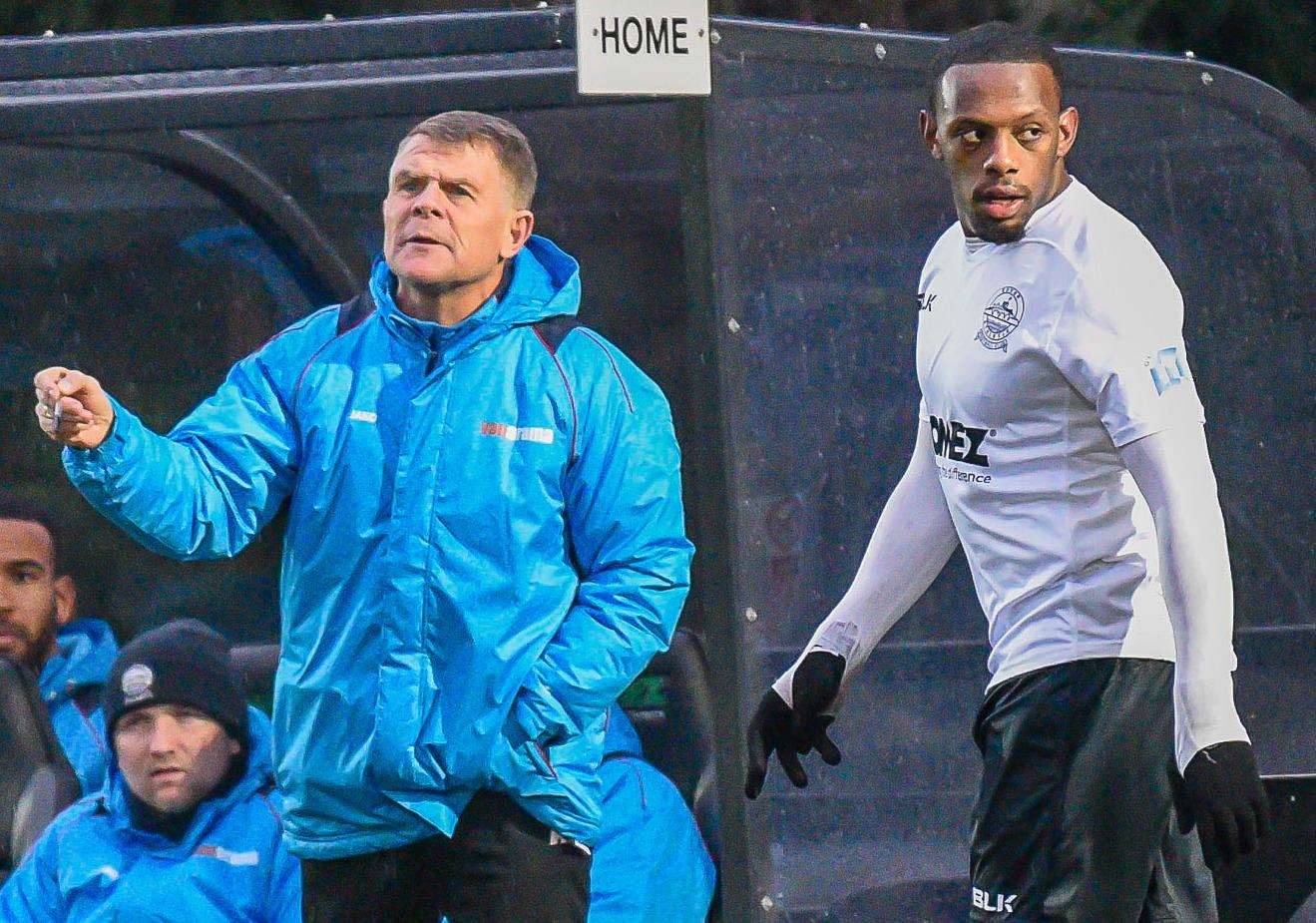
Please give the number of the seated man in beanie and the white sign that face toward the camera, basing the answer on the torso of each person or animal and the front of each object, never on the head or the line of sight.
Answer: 2

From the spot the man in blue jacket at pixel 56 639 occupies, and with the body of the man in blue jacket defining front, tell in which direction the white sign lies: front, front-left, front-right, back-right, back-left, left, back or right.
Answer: left

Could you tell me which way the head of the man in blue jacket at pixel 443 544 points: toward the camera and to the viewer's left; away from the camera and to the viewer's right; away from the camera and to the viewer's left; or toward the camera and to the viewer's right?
toward the camera and to the viewer's left

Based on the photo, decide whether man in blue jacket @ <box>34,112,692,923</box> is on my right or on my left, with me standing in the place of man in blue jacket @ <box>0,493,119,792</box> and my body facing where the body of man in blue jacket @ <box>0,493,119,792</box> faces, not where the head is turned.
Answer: on my left

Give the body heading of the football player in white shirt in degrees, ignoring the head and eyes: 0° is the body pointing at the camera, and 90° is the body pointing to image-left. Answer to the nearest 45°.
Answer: approximately 45°

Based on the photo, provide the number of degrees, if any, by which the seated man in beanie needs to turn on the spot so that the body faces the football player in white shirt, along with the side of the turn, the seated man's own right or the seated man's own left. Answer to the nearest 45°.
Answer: approximately 45° to the seated man's own left

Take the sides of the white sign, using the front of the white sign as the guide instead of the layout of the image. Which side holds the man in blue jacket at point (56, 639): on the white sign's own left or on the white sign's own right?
on the white sign's own right

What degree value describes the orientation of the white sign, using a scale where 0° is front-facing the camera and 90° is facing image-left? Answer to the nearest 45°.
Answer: approximately 0°

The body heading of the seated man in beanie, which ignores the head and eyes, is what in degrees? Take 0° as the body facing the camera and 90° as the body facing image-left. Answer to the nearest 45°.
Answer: approximately 0°

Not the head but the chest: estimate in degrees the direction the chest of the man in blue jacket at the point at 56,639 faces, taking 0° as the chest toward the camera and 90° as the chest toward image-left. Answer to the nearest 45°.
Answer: approximately 45°

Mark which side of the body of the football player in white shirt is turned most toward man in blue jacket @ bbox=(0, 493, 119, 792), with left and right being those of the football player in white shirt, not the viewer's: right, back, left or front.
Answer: right
